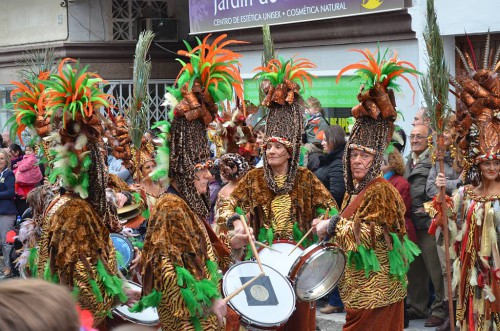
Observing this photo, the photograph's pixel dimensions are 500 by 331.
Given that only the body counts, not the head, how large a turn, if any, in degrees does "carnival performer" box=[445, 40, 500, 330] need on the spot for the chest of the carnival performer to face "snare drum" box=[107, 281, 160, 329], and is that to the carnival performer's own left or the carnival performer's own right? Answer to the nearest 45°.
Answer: approximately 45° to the carnival performer's own right

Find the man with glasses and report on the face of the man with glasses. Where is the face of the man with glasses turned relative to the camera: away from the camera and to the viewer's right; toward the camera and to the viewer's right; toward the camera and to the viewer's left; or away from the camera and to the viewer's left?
toward the camera and to the viewer's left

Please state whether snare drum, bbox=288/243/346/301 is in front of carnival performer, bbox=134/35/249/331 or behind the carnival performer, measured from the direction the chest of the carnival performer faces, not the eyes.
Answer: in front

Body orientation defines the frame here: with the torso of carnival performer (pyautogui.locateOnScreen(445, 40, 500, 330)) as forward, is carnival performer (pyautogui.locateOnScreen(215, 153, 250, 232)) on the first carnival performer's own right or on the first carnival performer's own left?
on the first carnival performer's own right

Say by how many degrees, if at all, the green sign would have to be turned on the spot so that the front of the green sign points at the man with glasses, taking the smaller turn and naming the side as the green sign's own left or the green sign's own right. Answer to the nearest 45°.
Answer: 0° — it already faces them

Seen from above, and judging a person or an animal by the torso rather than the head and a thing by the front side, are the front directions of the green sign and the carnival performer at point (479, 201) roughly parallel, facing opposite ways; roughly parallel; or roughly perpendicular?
roughly parallel

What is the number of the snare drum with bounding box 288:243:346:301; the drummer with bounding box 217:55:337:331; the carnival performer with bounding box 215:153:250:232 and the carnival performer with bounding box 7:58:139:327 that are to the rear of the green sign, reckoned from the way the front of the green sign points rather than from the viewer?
0

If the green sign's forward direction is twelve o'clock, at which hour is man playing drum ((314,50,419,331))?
The man playing drum is roughly at 12 o'clock from the green sign.

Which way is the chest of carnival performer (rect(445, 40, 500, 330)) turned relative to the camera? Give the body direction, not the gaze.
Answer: toward the camera

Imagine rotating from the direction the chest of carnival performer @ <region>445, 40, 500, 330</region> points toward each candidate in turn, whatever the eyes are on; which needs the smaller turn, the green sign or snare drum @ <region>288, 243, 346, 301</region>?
the snare drum
